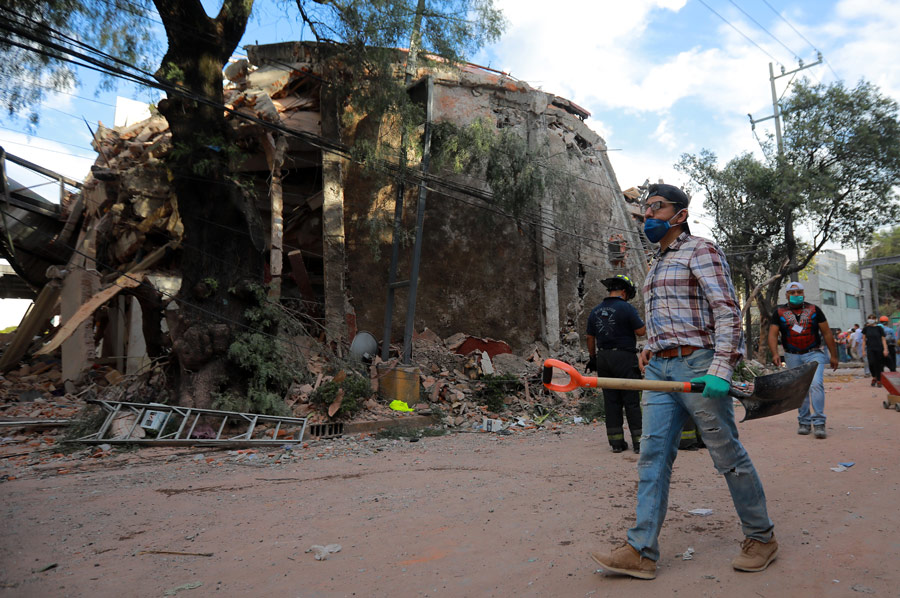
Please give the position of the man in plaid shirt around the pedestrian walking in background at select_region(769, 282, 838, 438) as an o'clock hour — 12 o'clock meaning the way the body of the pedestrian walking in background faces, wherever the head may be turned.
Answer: The man in plaid shirt is roughly at 12 o'clock from the pedestrian walking in background.

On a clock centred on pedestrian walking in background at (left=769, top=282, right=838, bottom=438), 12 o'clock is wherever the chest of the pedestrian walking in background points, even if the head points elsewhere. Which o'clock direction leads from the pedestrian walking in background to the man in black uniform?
The man in black uniform is roughly at 2 o'clock from the pedestrian walking in background.

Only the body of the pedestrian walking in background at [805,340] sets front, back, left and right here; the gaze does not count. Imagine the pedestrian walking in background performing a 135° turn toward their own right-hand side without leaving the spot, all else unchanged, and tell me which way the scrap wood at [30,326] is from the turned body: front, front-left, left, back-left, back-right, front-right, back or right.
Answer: front-left

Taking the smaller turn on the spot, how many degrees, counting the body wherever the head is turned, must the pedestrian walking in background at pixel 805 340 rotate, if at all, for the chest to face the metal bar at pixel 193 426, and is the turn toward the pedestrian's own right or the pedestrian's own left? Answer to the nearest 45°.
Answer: approximately 90° to the pedestrian's own right

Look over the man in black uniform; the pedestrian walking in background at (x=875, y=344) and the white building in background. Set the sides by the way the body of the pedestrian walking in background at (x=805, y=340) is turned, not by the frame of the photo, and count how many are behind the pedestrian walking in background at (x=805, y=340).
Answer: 2

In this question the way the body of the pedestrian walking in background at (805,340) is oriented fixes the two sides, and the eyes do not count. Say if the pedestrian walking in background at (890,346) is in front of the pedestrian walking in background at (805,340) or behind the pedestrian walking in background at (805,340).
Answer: behind

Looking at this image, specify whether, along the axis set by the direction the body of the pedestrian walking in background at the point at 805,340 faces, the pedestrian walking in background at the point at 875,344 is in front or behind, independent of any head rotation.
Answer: behind

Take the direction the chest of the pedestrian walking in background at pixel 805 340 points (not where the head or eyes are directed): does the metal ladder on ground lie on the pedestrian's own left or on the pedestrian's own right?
on the pedestrian's own right

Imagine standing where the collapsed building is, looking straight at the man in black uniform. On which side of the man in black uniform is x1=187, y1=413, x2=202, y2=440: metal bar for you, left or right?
right

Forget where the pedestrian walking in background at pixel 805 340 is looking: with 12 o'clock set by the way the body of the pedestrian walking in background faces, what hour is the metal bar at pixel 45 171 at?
The metal bar is roughly at 3 o'clock from the pedestrian walking in background.

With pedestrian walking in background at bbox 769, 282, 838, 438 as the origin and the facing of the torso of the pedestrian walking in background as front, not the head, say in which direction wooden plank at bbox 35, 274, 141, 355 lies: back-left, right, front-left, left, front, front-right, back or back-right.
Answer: right

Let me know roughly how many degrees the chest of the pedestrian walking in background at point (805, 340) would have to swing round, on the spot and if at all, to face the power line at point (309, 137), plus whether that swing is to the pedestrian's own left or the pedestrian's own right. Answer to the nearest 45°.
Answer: approximately 90° to the pedestrian's own right

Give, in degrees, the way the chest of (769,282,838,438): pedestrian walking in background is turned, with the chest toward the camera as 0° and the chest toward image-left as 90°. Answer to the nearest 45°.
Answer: approximately 0°

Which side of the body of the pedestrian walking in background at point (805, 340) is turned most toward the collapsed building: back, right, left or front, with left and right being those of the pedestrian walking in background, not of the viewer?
right

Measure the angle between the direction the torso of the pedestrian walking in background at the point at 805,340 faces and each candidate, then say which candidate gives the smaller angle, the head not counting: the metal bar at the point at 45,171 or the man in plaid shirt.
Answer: the man in plaid shirt

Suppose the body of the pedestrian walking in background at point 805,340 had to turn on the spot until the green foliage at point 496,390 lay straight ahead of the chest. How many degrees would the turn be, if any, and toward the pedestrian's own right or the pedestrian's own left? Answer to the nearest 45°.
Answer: approximately 135° to the pedestrian's own right

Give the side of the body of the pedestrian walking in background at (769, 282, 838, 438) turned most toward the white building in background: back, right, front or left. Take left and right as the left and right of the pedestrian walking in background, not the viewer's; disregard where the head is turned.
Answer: back
